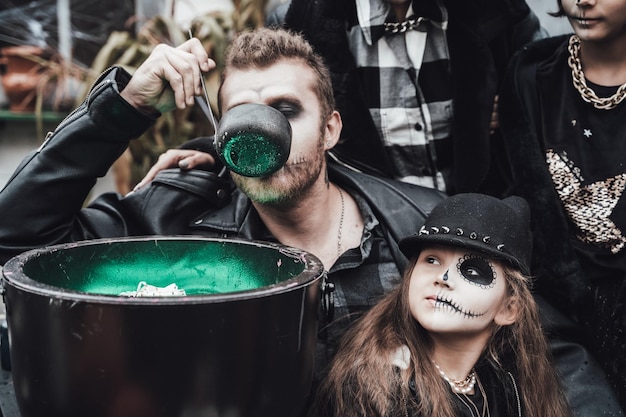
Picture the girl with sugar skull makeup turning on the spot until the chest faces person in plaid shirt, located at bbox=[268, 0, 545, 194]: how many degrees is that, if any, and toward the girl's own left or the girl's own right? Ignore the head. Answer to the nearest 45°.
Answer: approximately 135° to the girl's own right

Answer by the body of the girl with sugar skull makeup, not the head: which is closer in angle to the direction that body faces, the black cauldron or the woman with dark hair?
the black cauldron

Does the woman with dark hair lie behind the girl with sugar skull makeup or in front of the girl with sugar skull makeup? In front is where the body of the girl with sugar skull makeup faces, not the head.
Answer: behind

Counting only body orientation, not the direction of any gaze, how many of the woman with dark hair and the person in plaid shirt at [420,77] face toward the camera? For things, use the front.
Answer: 2

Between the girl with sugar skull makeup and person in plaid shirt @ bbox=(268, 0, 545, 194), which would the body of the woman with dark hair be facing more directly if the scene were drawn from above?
the girl with sugar skull makeup

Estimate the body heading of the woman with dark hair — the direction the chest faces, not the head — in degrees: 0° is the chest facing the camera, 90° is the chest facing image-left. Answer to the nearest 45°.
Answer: approximately 0°

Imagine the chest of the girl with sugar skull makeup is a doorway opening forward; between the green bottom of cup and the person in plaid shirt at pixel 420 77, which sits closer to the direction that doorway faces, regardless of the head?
the green bottom of cup
